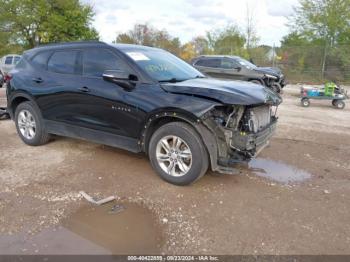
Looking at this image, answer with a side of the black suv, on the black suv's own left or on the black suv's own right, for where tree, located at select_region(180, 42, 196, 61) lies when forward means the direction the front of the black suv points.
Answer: on the black suv's own left

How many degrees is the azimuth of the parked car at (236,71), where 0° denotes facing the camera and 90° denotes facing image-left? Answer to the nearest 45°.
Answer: approximately 315°

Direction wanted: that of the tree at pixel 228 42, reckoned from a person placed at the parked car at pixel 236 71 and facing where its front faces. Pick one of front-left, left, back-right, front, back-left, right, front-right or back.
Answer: back-left

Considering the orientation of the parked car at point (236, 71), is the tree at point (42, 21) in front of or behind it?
behind

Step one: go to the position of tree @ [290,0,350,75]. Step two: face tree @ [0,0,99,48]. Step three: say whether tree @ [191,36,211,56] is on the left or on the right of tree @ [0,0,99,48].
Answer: right

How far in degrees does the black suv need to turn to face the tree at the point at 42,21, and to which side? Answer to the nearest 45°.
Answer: approximately 135° to its left

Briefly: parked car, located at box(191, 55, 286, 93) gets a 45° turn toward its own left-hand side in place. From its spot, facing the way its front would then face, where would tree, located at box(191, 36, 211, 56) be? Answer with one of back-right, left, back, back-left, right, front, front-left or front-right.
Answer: left

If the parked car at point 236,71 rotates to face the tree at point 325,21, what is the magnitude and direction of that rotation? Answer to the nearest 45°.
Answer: approximately 90° to its left

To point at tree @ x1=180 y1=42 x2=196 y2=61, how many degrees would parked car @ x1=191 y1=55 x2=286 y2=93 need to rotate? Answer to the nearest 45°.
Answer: approximately 135° to its left

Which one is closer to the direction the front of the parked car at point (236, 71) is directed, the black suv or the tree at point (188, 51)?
the black suv
